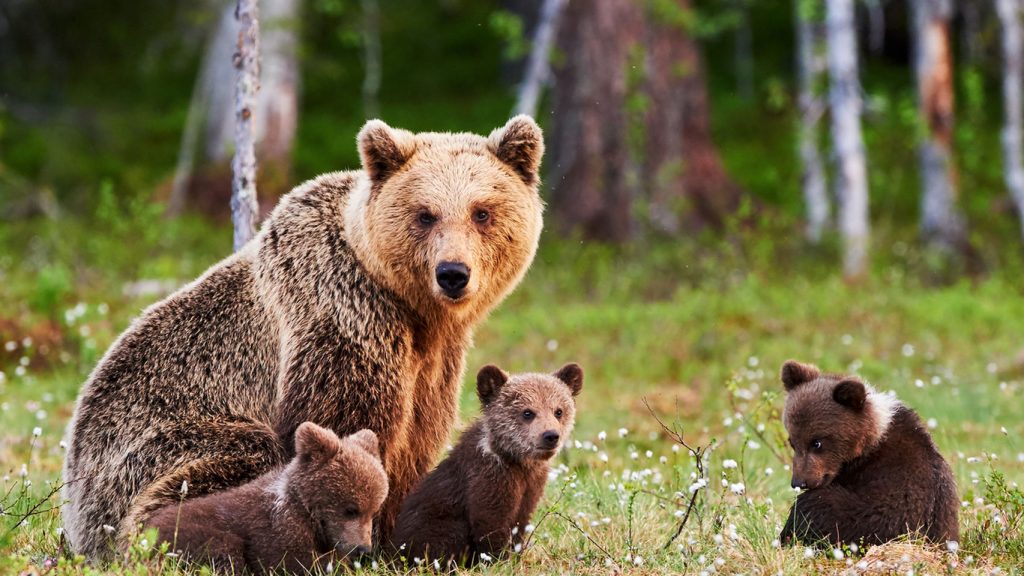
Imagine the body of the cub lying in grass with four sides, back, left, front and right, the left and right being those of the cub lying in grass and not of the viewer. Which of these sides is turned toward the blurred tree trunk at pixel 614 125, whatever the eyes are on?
left

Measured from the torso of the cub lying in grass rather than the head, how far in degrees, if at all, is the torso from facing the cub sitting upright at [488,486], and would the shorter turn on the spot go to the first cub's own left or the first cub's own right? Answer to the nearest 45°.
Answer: approximately 45° to the first cub's own left

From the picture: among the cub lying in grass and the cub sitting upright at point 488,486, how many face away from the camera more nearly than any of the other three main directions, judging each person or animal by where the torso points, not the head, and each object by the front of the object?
0

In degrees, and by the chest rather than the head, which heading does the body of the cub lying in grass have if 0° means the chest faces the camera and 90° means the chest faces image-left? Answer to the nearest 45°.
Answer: approximately 315°

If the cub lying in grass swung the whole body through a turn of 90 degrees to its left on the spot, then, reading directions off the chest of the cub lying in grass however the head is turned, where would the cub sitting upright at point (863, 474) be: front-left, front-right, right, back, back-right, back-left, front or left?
front-right

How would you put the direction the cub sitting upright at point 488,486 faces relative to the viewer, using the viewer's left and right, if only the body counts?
facing the viewer and to the right of the viewer

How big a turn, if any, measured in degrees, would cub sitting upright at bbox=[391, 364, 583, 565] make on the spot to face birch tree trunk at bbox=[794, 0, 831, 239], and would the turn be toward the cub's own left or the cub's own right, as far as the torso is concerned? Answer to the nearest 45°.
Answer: approximately 135° to the cub's own left

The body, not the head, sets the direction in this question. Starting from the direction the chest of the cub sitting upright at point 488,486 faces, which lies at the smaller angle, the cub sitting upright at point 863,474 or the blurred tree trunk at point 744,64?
the cub sitting upright

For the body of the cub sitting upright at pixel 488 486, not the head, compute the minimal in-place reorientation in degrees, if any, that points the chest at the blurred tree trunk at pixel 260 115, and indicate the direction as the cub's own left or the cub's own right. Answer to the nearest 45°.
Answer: approximately 135° to the cub's own left

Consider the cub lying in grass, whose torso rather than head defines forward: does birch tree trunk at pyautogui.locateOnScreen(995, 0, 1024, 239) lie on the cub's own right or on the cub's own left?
on the cub's own left

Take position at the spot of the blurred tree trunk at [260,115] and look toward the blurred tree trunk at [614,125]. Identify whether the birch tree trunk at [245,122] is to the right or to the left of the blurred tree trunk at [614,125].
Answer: right
